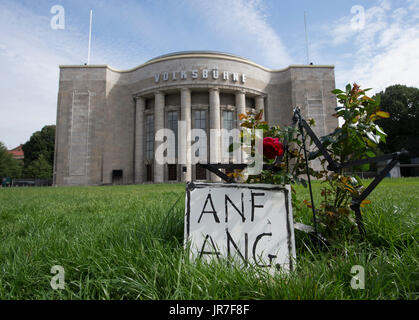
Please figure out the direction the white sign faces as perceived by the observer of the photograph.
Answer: facing the viewer

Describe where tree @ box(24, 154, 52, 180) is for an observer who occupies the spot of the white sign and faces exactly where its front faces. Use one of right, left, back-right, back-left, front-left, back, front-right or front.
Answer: back-right

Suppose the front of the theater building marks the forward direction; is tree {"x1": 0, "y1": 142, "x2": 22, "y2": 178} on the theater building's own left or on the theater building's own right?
on the theater building's own right

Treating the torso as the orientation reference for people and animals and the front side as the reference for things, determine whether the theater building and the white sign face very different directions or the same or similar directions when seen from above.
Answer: same or similar directions

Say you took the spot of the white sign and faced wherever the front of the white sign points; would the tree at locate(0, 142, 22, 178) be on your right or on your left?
on your right

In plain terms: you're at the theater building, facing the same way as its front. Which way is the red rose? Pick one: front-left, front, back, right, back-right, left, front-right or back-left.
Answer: front

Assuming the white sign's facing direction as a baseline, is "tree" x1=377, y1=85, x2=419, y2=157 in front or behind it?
behind

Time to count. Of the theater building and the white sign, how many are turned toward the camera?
2

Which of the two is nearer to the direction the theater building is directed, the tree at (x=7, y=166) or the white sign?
the white sign

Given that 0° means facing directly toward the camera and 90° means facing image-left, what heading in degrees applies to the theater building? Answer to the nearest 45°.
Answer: approximately 0°

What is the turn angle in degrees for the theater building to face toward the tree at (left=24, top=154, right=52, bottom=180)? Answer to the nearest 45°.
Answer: approximately 135° to its right

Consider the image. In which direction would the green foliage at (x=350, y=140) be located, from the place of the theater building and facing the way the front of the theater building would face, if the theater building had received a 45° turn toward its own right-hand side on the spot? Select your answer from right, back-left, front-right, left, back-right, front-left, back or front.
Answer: front-left
